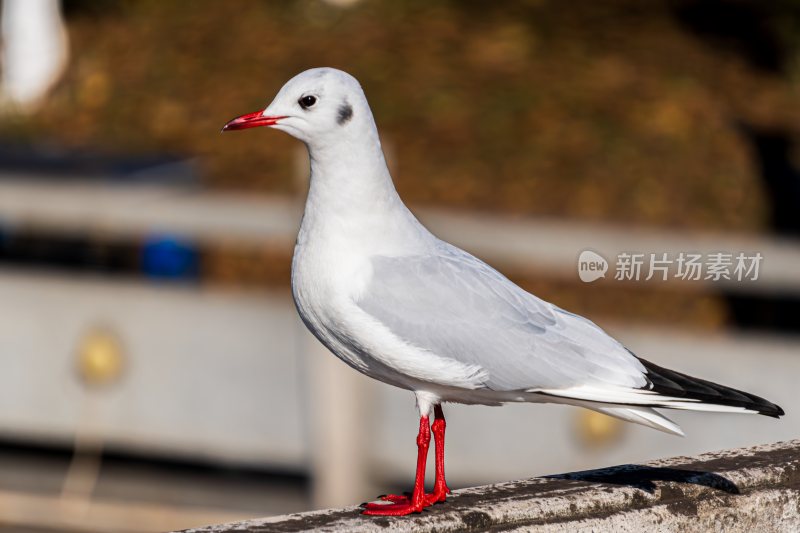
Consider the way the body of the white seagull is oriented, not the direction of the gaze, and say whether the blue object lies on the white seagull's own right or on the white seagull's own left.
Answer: on the white seagull's own right

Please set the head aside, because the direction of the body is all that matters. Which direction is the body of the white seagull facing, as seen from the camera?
to the viewer's left
